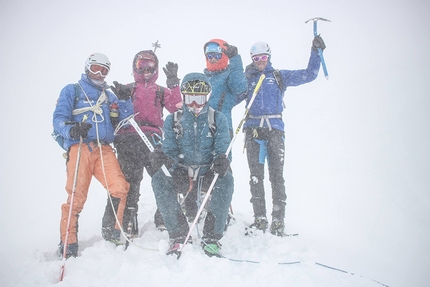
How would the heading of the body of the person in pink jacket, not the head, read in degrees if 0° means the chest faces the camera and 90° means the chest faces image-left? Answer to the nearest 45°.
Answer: approximately 0°

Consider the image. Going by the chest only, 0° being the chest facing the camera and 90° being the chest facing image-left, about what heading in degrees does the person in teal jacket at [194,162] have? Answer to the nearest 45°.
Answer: approximately 0°

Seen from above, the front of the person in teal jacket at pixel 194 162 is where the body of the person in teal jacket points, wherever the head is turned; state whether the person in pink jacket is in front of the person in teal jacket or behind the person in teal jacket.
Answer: behind

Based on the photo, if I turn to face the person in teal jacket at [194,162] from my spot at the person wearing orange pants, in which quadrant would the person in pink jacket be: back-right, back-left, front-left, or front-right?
front-left

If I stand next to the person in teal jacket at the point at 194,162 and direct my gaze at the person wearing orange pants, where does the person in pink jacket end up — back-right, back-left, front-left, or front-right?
front-right

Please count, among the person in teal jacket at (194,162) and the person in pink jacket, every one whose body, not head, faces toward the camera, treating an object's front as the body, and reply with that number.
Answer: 2

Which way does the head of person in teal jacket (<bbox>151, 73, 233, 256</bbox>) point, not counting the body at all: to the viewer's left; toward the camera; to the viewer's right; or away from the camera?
toward the camera

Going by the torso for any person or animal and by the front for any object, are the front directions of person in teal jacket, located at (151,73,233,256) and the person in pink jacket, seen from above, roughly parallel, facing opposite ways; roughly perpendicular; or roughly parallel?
roughly parallel

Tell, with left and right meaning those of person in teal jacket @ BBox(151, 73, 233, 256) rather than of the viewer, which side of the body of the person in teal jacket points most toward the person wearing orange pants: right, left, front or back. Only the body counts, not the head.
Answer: right

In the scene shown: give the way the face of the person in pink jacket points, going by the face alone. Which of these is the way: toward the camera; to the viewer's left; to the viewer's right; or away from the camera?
toward the camera
